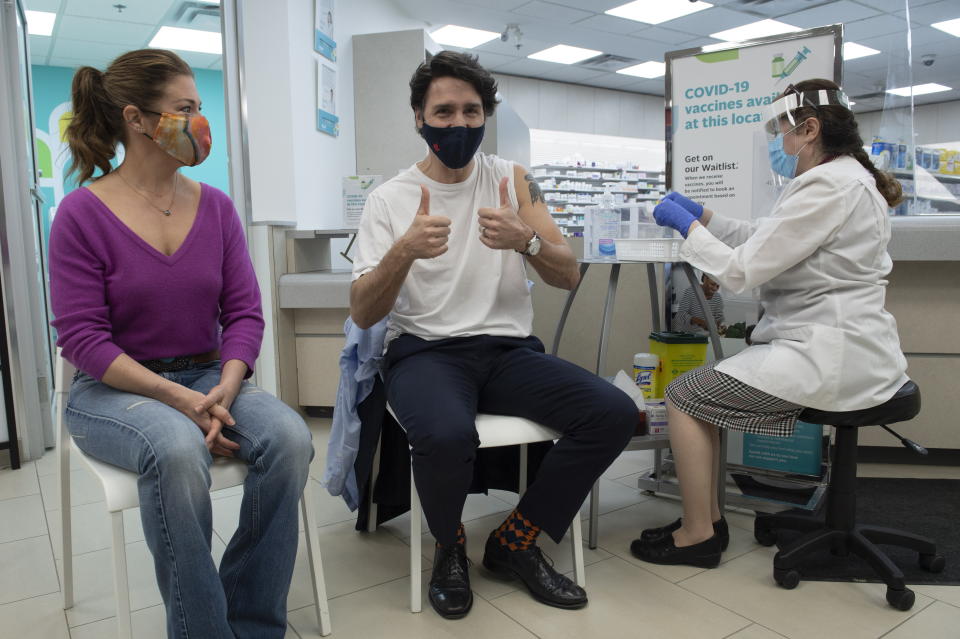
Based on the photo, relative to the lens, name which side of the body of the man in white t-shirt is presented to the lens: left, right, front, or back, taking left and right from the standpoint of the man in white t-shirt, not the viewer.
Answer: front

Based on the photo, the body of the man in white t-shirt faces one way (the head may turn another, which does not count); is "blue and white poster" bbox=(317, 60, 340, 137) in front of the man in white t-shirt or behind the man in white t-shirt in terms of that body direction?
behind

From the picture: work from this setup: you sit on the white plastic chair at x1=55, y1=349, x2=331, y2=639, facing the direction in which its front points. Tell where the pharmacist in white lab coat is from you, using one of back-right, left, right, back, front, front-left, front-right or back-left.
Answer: front-left

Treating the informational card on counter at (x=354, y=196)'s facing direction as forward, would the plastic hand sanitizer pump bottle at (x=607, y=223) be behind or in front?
in front

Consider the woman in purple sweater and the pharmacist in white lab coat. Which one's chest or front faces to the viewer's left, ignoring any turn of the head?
the pharmacist in white lab coat

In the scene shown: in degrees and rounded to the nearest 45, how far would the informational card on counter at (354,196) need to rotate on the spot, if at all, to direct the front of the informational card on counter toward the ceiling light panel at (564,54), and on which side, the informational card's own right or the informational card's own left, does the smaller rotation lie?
approximately 135° to the informational card's own left

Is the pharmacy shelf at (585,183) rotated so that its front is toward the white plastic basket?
yes

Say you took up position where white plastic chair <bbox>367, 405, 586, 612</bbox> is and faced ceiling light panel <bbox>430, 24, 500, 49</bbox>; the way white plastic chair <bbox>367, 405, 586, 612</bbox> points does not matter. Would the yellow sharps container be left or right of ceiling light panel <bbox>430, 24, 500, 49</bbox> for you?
right

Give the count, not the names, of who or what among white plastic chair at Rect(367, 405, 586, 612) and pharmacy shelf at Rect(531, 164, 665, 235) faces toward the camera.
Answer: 2

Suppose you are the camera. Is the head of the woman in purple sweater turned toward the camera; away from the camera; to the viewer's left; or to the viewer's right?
to the viewer's right

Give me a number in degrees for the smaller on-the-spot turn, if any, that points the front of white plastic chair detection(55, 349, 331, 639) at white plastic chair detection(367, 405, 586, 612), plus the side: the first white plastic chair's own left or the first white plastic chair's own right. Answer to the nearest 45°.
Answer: approximately 45° to the first white plastic chair's own left

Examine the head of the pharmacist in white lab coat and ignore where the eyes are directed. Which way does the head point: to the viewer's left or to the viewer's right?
to the viewer's left

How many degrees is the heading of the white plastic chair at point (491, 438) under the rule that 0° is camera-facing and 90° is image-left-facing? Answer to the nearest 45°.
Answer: approximately 0°
